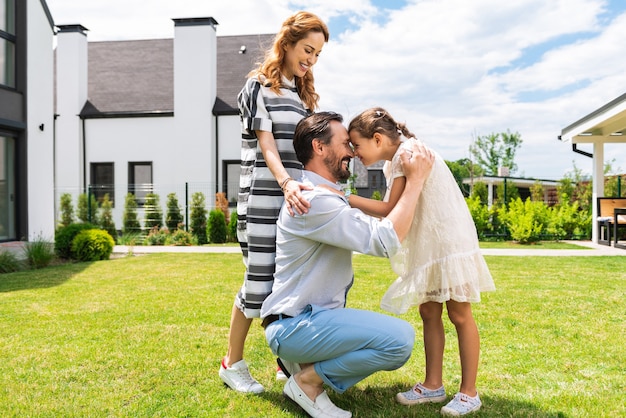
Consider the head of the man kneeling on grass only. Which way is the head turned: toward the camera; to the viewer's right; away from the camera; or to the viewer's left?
to the viewer's right

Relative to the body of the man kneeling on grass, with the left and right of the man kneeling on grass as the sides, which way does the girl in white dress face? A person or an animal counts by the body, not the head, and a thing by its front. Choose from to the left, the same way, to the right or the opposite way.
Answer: the opposite way

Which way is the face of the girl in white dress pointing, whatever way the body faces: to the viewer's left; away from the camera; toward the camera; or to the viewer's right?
to the viewer's left

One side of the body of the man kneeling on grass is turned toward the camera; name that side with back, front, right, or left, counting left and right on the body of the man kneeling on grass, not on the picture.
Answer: right

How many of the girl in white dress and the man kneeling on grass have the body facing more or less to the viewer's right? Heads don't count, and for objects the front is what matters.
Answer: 1

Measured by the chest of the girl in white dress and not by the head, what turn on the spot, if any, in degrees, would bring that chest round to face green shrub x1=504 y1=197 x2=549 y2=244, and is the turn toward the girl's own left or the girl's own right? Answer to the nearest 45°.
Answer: approximately 90° to the girl's own right

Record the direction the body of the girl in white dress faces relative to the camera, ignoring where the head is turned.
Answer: to the viewer's left

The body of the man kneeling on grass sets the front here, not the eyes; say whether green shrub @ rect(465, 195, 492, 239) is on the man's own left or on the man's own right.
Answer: on the man's own left

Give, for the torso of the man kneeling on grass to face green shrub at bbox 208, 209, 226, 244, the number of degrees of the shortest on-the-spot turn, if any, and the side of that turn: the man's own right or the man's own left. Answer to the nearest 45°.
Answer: approximately 90° to the man's own left
